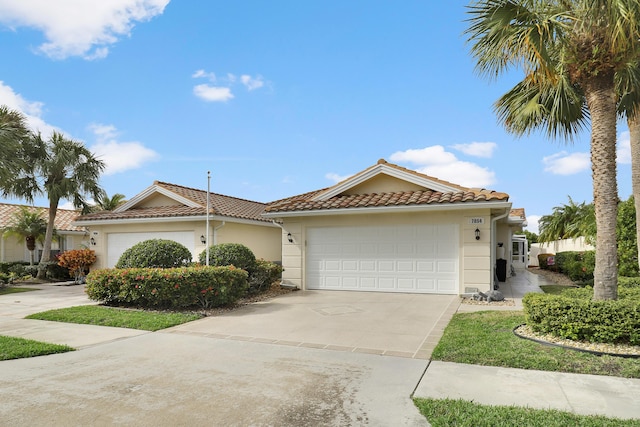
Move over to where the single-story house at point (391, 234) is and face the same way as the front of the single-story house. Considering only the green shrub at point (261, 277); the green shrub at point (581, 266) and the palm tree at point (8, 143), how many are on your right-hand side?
2

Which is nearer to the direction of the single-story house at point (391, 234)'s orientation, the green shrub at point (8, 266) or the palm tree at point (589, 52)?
the palm tree

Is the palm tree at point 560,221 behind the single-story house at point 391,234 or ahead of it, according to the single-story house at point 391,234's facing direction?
behind

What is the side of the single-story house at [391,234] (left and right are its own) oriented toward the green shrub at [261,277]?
right

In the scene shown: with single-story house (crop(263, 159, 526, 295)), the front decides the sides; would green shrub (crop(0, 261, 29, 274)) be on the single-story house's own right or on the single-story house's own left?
on the single-story house's own right

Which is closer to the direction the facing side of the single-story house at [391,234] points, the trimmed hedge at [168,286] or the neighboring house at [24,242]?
the trimmed hedge

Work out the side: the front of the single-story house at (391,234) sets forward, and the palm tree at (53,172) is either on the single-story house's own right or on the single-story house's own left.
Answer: on the single-story house's own right

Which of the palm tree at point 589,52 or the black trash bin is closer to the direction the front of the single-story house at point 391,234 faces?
the palm tree

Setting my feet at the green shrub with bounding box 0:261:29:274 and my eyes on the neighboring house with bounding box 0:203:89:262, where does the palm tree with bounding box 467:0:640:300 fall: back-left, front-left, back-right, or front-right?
back-right

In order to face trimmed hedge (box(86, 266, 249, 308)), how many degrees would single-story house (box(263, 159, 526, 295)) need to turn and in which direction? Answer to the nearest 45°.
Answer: approximately 45° to its right

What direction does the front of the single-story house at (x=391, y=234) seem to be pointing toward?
toward the camera

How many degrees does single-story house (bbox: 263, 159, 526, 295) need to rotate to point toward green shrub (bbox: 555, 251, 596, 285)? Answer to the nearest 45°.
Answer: approximately 135° to its left
